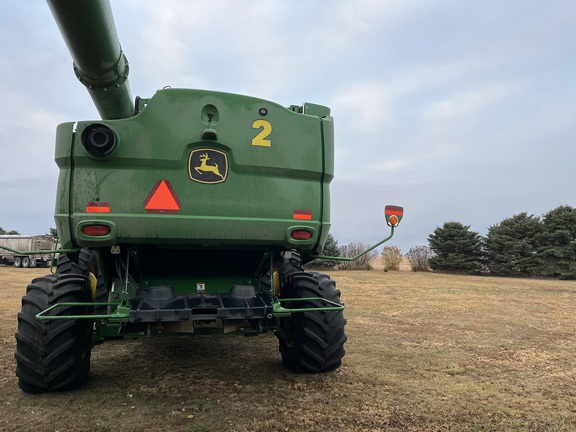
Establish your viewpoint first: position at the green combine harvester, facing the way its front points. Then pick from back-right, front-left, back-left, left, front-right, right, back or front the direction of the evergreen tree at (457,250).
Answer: front-right

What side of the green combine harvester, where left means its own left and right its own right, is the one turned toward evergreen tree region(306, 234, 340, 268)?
front

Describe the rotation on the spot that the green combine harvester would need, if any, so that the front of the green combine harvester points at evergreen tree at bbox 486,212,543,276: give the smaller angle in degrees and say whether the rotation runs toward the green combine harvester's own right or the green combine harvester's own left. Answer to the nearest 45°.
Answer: approximately 45° to the green combine harvester's own right

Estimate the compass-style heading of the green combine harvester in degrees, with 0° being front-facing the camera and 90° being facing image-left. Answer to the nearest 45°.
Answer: approximately 180°
